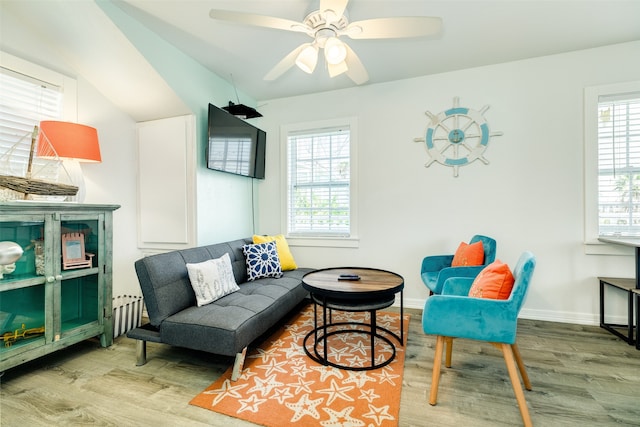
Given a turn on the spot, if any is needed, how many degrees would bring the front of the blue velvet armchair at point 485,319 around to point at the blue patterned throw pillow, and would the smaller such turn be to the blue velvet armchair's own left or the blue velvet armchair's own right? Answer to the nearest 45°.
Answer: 0° — it already faces it

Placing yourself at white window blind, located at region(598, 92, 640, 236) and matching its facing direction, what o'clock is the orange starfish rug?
The orange starfish rug is roughly at 1 o'clock from the white window blind.

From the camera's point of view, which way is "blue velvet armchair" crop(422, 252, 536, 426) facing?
to the viewer's left

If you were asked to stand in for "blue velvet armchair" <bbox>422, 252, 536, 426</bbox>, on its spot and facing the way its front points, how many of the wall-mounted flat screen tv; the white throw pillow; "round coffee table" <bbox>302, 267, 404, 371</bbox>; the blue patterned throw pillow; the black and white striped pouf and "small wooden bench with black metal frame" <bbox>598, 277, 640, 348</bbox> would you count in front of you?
5

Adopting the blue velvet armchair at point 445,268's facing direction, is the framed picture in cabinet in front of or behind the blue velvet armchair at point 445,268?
in front

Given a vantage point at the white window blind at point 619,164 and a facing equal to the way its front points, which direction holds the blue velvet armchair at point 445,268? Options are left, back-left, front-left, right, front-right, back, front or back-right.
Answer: front-right

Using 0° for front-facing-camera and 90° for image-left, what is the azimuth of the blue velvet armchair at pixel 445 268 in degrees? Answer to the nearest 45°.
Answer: approximately 45°

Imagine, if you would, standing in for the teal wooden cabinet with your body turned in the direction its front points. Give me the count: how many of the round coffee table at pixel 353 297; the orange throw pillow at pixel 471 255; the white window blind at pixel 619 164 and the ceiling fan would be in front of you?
4

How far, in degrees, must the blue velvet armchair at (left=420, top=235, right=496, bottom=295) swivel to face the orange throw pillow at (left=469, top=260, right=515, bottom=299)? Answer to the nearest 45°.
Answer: approximately 45° to its left
